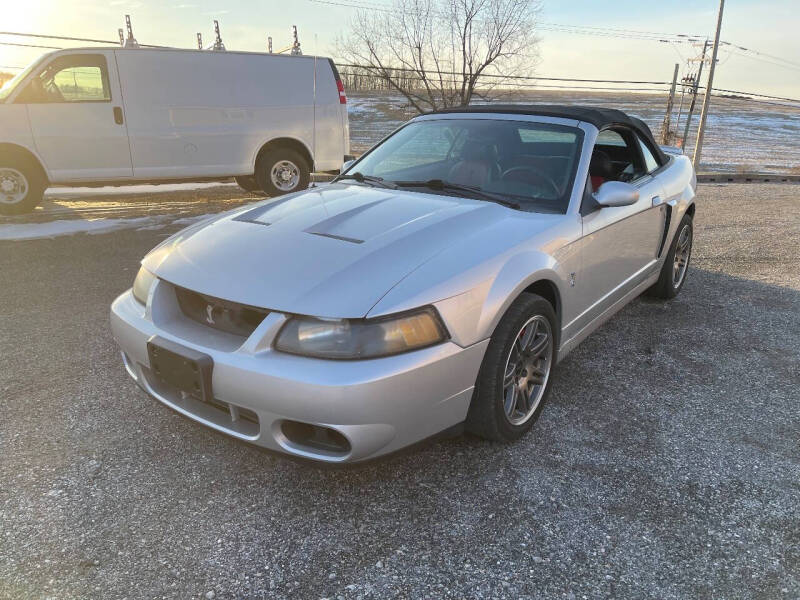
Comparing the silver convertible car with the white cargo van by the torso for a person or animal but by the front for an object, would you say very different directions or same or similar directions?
same or similar directions

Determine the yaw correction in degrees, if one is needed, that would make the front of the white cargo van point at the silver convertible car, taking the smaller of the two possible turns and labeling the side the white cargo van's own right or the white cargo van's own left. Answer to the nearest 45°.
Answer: approximately 90° to the white cargo van's own left

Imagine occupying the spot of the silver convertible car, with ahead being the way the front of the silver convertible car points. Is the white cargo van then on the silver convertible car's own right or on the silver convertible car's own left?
on the silver convertible car's own right

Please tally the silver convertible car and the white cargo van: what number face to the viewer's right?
0

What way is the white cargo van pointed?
to the viewer's left

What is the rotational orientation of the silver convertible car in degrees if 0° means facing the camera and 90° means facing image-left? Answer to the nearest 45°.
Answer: approximately 45°
